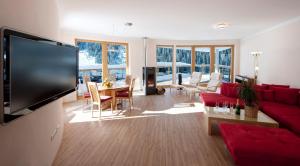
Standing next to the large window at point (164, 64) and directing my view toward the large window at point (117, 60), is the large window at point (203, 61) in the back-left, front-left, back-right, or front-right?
back-left

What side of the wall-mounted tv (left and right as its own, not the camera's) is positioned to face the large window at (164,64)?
left

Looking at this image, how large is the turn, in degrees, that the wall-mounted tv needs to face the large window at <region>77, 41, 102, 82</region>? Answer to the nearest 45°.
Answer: approximately 135° to its left

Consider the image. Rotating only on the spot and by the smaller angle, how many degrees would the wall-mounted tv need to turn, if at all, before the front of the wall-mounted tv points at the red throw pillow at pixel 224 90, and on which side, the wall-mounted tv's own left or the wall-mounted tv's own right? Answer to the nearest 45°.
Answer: approximately 90° to the wall-mounted tv's own left

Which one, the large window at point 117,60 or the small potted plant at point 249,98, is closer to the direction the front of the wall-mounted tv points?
the small potted plant

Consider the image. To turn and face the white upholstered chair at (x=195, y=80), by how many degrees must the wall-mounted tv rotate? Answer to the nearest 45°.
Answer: approximately 90° to its left

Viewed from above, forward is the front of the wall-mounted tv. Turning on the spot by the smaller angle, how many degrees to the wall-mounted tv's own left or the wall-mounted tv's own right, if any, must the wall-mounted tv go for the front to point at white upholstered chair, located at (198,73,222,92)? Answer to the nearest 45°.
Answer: approximately 90° to the wall-mounted tv's own left

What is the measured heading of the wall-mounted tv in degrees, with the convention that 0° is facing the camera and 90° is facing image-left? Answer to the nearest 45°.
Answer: approximately 315°

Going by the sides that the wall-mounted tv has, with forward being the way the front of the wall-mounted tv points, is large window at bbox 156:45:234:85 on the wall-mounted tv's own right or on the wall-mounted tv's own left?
on the wall-mounted tv's own left

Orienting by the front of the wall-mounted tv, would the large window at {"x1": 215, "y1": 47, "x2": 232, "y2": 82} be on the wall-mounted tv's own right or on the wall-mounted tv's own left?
on the wall-mounted tv's own left

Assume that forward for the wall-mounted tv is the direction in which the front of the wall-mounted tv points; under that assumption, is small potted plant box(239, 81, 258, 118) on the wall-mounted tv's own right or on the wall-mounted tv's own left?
on the wall-mounted tv's own left

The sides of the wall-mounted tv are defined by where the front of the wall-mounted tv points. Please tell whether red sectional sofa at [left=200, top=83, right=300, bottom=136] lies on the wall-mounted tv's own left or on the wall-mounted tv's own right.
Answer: on the wall-mounted tv's own left
